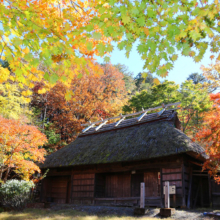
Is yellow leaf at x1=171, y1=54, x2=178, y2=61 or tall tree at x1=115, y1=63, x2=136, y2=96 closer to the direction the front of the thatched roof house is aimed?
the yellow leaf

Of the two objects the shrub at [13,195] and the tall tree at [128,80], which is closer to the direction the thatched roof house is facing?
the shrub

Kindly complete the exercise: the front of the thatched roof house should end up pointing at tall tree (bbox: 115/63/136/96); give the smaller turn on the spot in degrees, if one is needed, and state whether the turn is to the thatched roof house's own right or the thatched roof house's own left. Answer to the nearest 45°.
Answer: approximately 135° to the thatched roof house's own right

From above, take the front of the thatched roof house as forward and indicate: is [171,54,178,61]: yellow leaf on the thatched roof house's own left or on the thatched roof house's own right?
on the thatched roof house's own left
